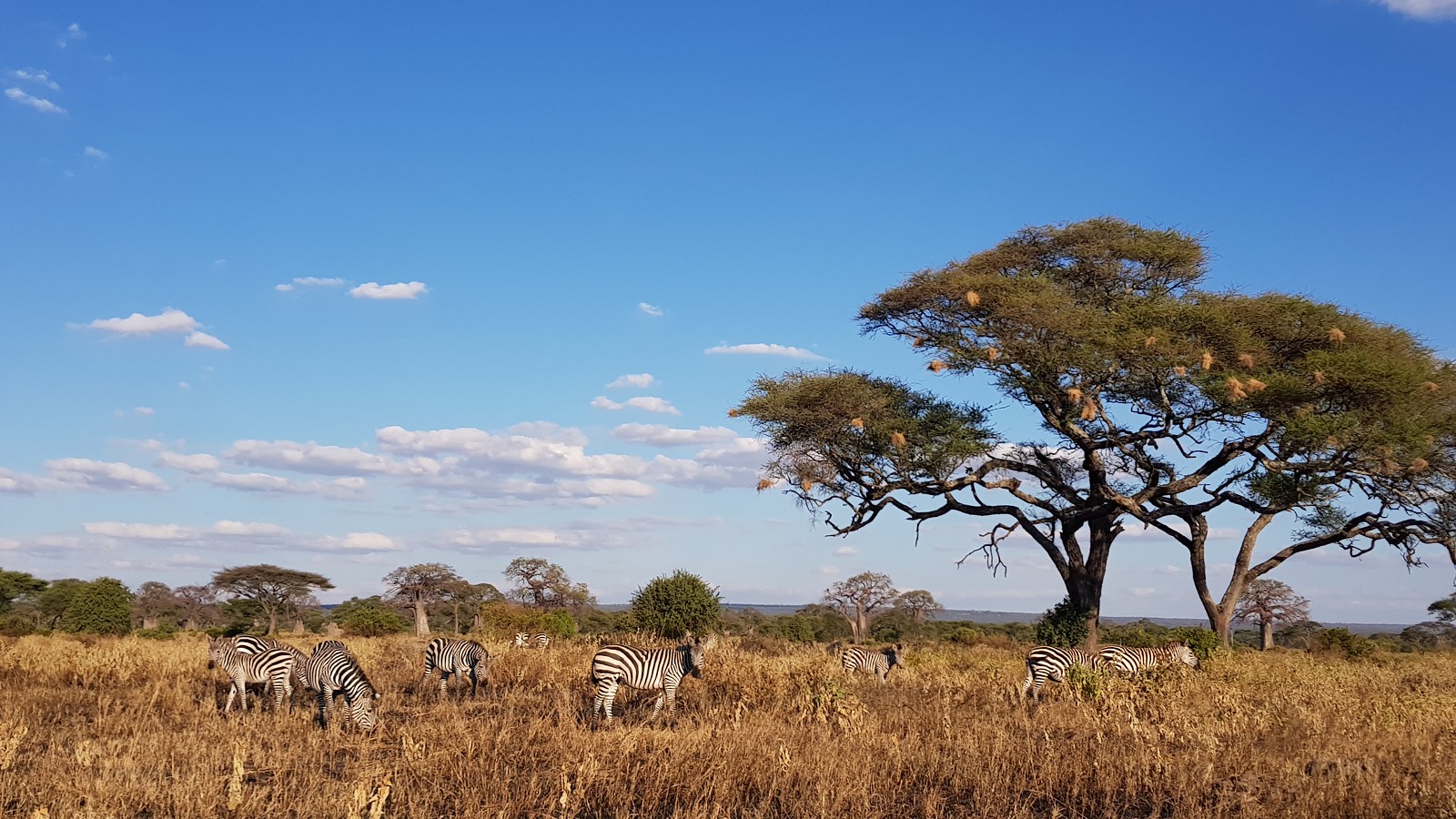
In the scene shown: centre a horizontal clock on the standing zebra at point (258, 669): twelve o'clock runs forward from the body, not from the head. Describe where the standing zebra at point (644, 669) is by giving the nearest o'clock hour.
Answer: The standing zebra at point (644, 669) is roughly at 7 o'clock from the standing zebra at point (258, 669).

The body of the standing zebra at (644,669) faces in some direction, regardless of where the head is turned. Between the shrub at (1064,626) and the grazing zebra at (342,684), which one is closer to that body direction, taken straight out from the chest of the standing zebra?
the shrub

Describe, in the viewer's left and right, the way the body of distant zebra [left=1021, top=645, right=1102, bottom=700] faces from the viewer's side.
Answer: facing to the right of the viewer

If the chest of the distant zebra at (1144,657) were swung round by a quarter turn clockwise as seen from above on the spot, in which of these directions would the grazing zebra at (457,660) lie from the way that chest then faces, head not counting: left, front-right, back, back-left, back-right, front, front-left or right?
front-right

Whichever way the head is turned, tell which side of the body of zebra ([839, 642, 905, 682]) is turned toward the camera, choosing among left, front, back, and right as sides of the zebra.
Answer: right

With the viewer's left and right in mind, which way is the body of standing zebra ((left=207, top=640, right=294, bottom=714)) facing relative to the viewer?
facing to the left of the viewer

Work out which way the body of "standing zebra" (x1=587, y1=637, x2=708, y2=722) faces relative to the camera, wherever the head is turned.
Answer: to the viewer's right

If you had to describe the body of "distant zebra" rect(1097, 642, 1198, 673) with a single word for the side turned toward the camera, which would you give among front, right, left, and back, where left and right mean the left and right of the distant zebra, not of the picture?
right

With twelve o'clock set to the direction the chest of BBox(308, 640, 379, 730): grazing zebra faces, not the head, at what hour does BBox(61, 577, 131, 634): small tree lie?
The small tree is roughly at 7 o'clock from the grazing zebra.
